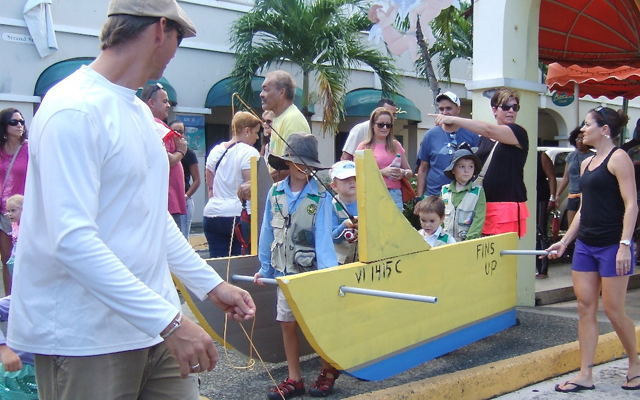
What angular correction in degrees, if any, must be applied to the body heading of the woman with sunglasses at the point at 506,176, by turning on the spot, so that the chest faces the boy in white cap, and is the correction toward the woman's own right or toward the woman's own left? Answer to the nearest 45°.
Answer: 0° — they already face them

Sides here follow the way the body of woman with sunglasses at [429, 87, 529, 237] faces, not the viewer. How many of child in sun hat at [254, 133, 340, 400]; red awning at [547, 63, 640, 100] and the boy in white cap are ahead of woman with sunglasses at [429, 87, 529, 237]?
2

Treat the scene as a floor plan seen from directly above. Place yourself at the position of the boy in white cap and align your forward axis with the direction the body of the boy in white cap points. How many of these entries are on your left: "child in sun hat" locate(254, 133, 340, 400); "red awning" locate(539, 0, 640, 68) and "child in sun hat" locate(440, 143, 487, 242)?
2

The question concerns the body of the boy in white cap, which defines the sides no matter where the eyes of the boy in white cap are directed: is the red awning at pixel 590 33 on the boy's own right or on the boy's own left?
on the boy's own left

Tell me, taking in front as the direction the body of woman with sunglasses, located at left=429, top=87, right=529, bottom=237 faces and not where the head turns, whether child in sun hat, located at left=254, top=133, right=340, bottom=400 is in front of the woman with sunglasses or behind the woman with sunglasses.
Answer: in front

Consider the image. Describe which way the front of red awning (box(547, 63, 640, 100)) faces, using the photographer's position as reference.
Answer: facing the viewer

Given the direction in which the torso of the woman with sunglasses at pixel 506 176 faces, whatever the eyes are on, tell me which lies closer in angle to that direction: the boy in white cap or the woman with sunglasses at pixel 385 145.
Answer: the boy in white cap

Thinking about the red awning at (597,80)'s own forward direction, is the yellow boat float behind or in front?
in front

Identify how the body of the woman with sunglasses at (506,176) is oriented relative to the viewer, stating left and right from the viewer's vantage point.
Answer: facing the viewer and to the left of the viewer

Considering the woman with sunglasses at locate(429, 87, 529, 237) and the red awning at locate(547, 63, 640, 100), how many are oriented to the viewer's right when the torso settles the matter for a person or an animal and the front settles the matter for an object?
0

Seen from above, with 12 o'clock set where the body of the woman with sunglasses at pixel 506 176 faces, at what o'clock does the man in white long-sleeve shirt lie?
The man in white long-sleeve shirt is roughly at 11 o'clock from the woman with sunglasses.

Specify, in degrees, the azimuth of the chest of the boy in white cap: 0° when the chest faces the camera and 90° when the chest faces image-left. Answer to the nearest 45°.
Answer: approximately 315°

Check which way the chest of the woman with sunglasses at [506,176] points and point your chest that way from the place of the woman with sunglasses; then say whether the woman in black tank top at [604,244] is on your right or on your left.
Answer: on your left

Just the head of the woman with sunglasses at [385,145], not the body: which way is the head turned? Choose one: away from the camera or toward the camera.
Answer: toward the camera

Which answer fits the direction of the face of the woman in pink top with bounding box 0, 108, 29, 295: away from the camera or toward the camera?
toward the camera

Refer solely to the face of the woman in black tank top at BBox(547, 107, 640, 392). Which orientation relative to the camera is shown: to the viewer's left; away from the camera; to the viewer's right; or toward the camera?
to the viewer's left

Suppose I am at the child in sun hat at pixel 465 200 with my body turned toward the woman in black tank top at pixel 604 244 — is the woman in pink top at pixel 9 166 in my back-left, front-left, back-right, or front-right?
back-right

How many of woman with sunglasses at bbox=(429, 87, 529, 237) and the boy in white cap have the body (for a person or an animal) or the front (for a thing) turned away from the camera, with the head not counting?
0
